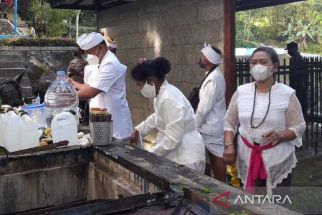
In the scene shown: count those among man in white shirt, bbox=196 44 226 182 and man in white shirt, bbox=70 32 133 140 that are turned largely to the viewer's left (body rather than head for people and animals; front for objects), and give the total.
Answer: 2

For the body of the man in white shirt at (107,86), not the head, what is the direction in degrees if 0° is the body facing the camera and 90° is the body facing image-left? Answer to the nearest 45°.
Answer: approximately 90°

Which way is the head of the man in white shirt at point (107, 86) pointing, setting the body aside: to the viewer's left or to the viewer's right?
to the viewer's left

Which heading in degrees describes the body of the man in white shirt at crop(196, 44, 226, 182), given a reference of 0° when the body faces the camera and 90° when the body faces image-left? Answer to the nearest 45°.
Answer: approximately 90°

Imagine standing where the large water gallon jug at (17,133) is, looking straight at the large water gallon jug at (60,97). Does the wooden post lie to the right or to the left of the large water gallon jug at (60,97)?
right

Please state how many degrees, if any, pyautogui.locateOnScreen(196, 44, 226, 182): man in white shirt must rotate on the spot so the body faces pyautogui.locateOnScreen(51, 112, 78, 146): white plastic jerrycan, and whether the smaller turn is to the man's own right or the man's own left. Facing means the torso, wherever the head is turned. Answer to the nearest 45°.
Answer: approximately 45° to the man's own left

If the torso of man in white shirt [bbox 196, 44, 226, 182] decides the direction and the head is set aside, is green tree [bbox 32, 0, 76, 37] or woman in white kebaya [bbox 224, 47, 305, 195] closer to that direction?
the green tree

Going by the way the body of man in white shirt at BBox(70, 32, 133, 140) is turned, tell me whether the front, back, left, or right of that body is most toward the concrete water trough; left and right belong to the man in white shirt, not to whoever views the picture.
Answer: left
